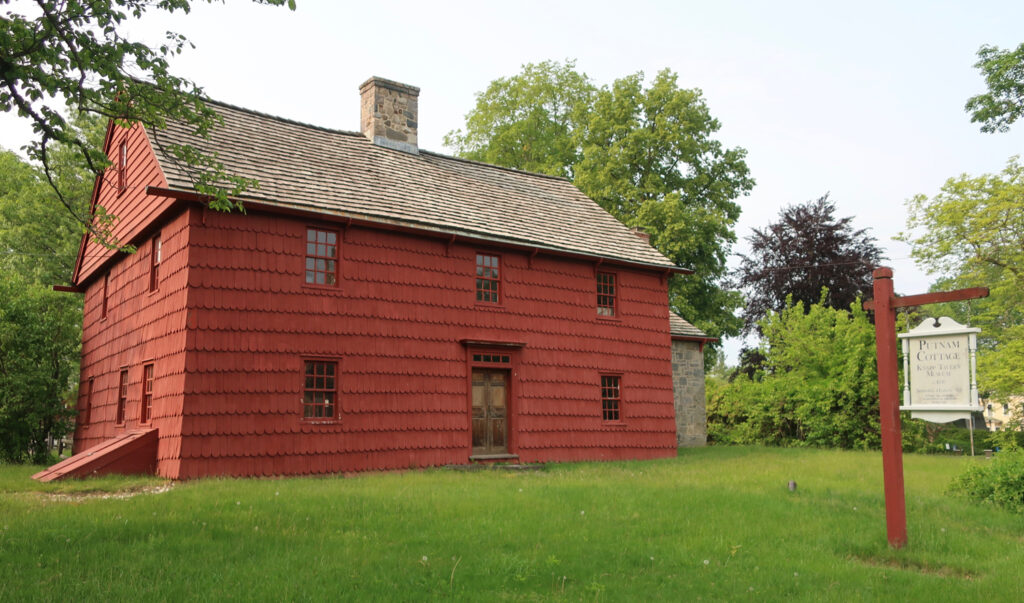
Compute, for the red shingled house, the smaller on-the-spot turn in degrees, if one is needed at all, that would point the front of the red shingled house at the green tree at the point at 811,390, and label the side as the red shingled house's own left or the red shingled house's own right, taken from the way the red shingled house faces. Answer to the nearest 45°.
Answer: approximately 90° to the red shingled house's own left

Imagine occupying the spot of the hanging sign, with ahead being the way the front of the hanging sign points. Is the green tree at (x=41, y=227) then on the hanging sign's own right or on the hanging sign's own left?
on the hanging sign's own right

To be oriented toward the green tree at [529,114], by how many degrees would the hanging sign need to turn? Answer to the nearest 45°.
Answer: approximately 135° to its right

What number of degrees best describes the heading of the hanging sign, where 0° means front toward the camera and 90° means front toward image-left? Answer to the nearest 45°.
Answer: approximately 0°

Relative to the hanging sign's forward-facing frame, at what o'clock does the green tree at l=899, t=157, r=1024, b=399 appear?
The green tree is roughly at 6 o'clock from the hanging sign.

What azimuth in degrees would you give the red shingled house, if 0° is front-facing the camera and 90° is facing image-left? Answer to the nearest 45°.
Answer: approximately 315°

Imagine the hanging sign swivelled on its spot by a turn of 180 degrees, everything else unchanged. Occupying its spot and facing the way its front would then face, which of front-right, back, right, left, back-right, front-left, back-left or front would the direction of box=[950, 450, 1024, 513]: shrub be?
front

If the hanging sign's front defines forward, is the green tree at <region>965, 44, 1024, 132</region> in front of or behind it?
behind

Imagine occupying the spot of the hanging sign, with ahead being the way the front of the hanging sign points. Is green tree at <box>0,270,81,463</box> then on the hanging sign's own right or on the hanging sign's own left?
on the hanging sign's own right
